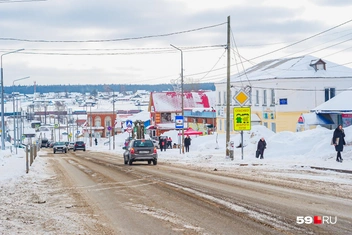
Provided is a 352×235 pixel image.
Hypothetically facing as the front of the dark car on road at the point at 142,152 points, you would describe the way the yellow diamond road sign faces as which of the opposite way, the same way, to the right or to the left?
the opposite way

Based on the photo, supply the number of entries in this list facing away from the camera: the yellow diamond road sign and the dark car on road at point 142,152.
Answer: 1

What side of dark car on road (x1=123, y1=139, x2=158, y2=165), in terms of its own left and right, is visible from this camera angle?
back

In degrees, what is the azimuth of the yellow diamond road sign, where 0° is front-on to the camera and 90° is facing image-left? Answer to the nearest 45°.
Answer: approximately 0°

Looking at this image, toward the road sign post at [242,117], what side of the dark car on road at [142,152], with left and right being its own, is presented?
right

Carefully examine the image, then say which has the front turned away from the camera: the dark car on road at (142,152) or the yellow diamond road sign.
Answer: the dark car on road

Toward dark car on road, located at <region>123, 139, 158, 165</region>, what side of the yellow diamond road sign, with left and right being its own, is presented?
right

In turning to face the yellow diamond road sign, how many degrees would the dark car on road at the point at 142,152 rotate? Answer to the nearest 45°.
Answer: approximately 90° to its right
